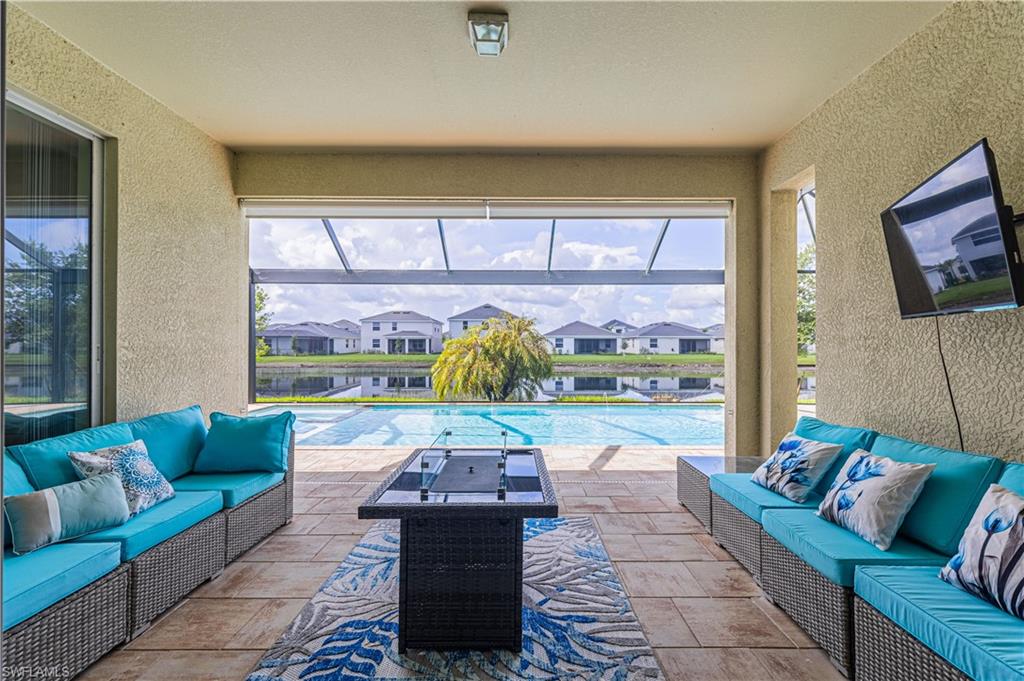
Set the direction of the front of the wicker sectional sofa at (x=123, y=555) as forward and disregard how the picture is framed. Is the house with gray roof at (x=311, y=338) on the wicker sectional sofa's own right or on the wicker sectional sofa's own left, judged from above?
on the wicker sectional sofa's own left

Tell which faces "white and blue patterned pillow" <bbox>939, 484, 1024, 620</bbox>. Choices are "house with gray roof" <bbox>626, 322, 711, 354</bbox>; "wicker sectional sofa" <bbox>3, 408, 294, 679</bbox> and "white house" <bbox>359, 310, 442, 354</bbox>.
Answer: the wicker sectional sofa

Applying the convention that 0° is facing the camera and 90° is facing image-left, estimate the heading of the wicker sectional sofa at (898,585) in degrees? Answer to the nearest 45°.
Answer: approximately 45°

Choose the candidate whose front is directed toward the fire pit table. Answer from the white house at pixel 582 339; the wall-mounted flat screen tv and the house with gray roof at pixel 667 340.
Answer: the wall-mounted flat screen tv
